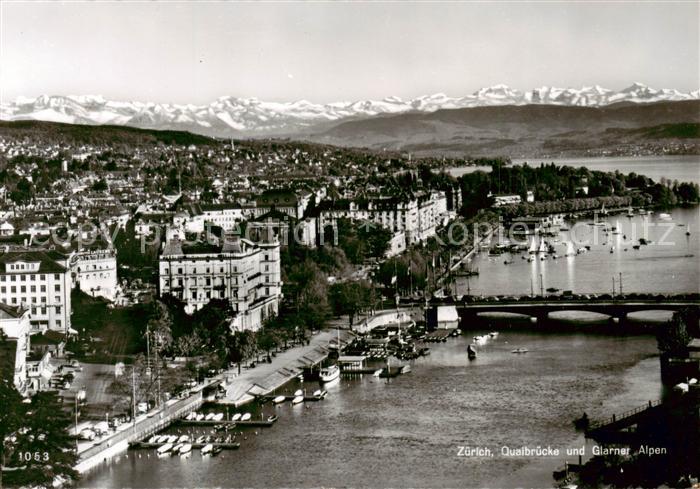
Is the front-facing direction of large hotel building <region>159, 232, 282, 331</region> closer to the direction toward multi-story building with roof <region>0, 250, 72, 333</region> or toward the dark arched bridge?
the dark arched bridge

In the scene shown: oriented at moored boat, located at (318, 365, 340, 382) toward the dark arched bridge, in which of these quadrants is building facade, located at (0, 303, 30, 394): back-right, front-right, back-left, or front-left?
back-left

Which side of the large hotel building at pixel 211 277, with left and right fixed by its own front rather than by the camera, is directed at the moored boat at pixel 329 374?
front

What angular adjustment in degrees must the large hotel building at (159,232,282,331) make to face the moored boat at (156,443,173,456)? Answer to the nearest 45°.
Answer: approximately 45° to its right

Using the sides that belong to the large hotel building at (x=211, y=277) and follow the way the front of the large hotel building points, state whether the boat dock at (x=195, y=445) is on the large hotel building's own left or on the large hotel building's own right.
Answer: on the large hotel building's own right

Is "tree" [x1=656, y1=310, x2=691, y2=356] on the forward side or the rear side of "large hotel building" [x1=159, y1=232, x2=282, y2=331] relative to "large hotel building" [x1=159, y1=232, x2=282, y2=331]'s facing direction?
on the forward side

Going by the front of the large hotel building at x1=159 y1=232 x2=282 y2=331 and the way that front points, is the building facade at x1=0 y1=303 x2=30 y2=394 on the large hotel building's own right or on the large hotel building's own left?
on the large hotel building's own right

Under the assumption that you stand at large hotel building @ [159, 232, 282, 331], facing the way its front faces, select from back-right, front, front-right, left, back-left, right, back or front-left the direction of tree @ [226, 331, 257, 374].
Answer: front-right

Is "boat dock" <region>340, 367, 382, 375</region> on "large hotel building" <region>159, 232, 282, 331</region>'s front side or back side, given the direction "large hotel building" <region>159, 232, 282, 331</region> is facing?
on the front side

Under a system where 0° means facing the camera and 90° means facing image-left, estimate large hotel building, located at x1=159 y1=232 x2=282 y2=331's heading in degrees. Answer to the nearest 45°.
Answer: approximately 315°

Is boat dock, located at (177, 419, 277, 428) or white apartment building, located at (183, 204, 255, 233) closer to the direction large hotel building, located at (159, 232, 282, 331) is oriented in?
the boat dock

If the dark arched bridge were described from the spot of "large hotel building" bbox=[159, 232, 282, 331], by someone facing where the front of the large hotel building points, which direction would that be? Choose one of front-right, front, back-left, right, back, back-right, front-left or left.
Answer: front-left
